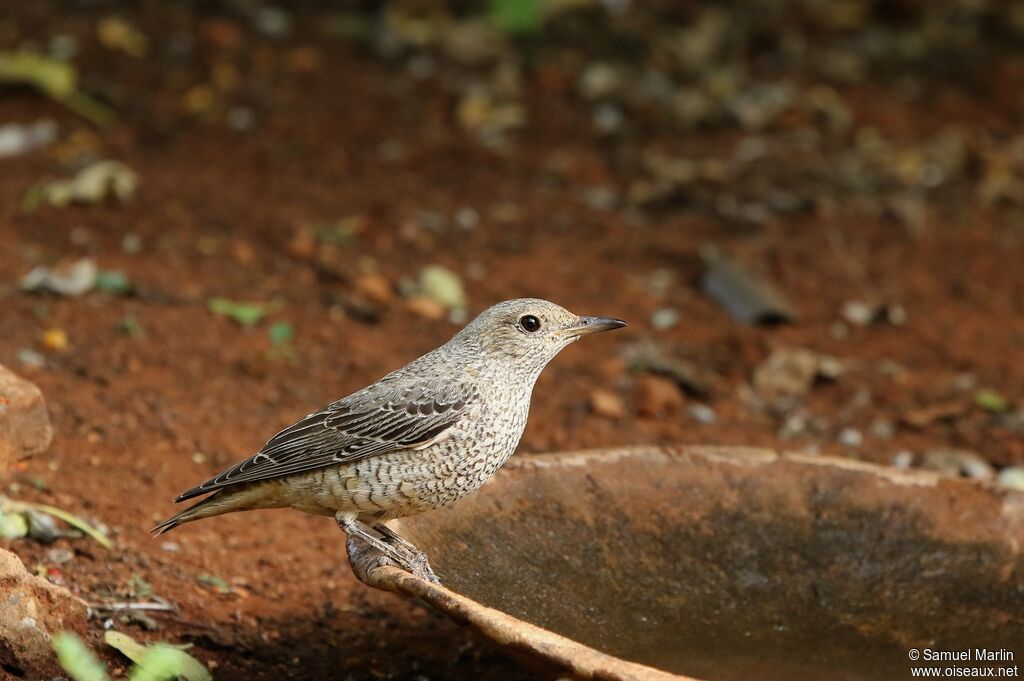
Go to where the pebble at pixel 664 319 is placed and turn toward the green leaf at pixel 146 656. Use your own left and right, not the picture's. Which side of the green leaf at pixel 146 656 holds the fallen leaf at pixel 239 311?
right

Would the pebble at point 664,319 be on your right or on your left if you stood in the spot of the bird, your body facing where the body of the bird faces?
on your left

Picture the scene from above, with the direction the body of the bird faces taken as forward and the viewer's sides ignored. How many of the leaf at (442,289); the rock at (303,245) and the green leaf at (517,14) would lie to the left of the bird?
3

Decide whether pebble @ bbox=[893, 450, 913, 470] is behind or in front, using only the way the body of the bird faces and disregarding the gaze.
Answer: in front

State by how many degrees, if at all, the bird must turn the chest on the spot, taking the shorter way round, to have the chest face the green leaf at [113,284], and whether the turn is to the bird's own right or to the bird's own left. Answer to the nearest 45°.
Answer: approximately 135° to the bird's own left

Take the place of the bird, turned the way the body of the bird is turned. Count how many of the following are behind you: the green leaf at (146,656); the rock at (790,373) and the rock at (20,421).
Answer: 2

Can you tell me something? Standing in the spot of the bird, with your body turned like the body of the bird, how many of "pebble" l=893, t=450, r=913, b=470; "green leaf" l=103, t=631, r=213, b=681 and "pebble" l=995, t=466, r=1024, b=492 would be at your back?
1

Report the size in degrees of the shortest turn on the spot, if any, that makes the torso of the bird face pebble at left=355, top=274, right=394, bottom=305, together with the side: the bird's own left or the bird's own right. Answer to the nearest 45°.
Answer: approximately 90° to the bird's own left

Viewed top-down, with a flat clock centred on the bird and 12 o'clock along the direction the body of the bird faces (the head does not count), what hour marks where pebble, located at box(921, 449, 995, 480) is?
The pebble is roughly at 11 o'clock from the bird.

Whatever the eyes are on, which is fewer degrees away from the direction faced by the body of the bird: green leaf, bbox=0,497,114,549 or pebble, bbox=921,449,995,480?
the pebble

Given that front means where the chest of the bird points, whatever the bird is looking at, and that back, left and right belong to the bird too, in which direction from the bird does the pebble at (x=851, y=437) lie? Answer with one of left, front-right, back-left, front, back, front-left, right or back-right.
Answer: front-left

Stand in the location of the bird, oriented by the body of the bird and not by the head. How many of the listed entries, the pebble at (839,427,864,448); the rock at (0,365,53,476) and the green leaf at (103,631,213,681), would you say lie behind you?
2

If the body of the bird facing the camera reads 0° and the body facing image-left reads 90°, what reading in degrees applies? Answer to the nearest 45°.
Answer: approximately 270°

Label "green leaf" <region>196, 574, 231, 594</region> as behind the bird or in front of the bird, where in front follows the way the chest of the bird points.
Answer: behind
